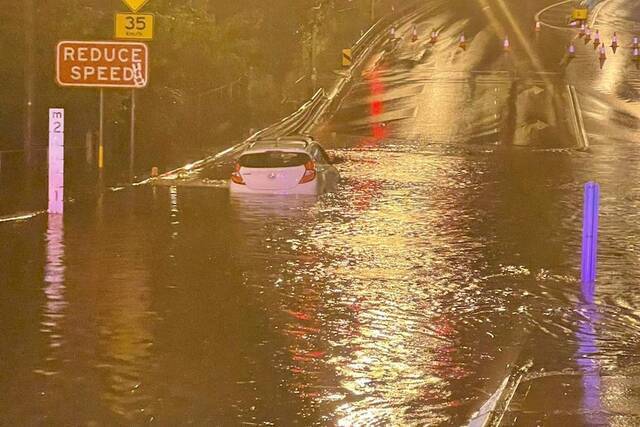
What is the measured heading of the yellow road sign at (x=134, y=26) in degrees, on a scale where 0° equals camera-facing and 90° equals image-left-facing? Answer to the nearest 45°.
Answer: approximately 0°

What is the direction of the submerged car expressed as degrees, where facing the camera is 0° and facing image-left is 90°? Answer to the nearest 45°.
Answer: approximately 180°

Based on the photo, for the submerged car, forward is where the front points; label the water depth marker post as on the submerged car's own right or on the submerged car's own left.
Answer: on the submerged car's own left

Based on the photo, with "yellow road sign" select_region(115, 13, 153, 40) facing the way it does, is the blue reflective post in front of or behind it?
in front

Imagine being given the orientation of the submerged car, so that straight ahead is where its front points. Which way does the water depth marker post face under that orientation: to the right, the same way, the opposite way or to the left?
the opposite way

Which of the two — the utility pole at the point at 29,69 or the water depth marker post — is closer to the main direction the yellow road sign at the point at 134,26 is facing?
the water depth marker post

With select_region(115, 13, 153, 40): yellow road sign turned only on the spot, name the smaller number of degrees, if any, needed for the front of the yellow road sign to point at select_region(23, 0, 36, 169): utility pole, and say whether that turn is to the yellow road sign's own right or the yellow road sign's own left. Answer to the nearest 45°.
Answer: approximately 90° to the yellow road sign's own right

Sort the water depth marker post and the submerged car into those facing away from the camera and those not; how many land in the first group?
1
